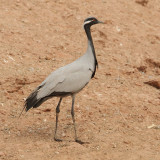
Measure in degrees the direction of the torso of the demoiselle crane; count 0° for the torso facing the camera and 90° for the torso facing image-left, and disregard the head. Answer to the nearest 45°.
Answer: approximately 270°
